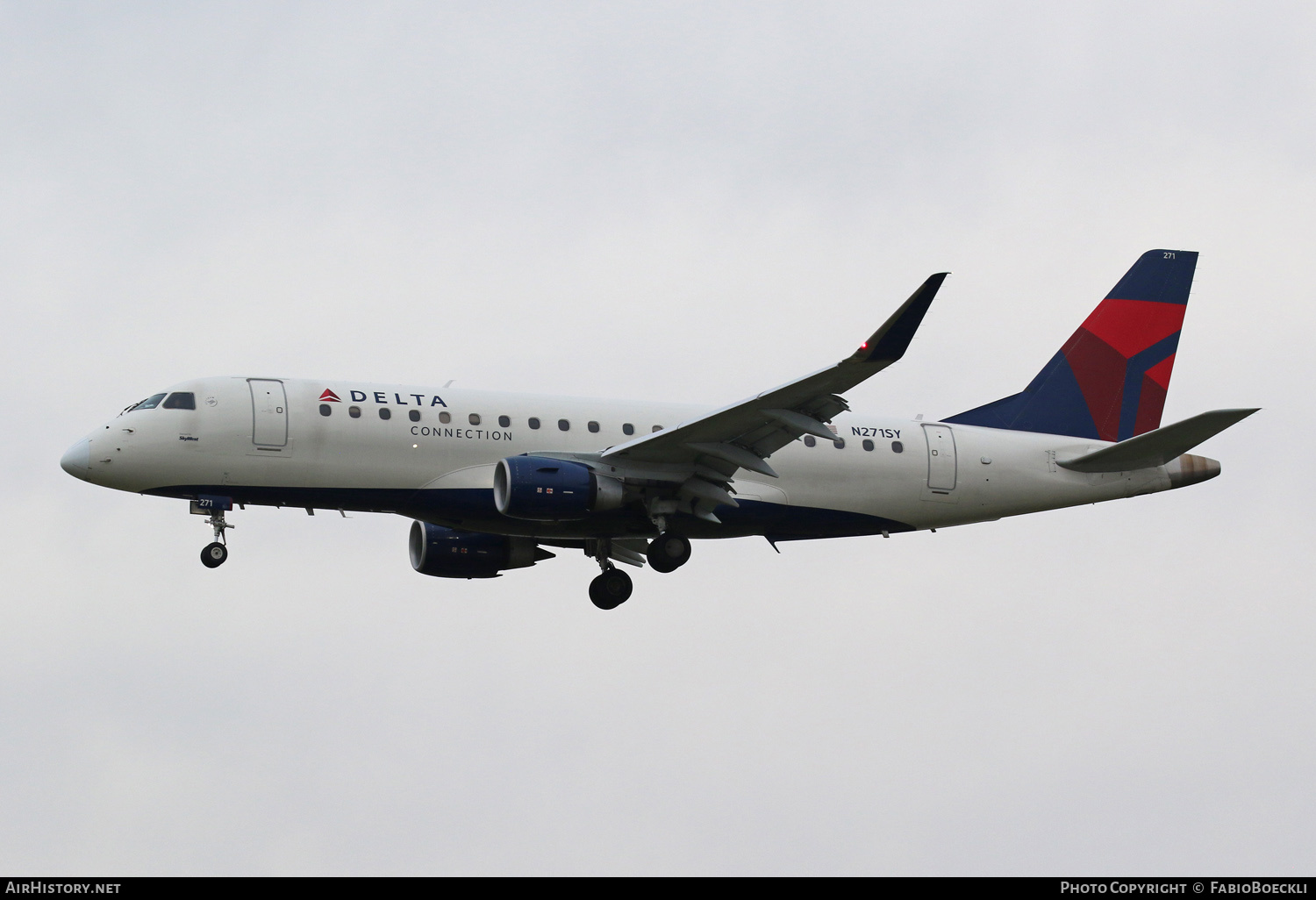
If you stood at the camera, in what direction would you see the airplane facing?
facing to the left of the viewer
